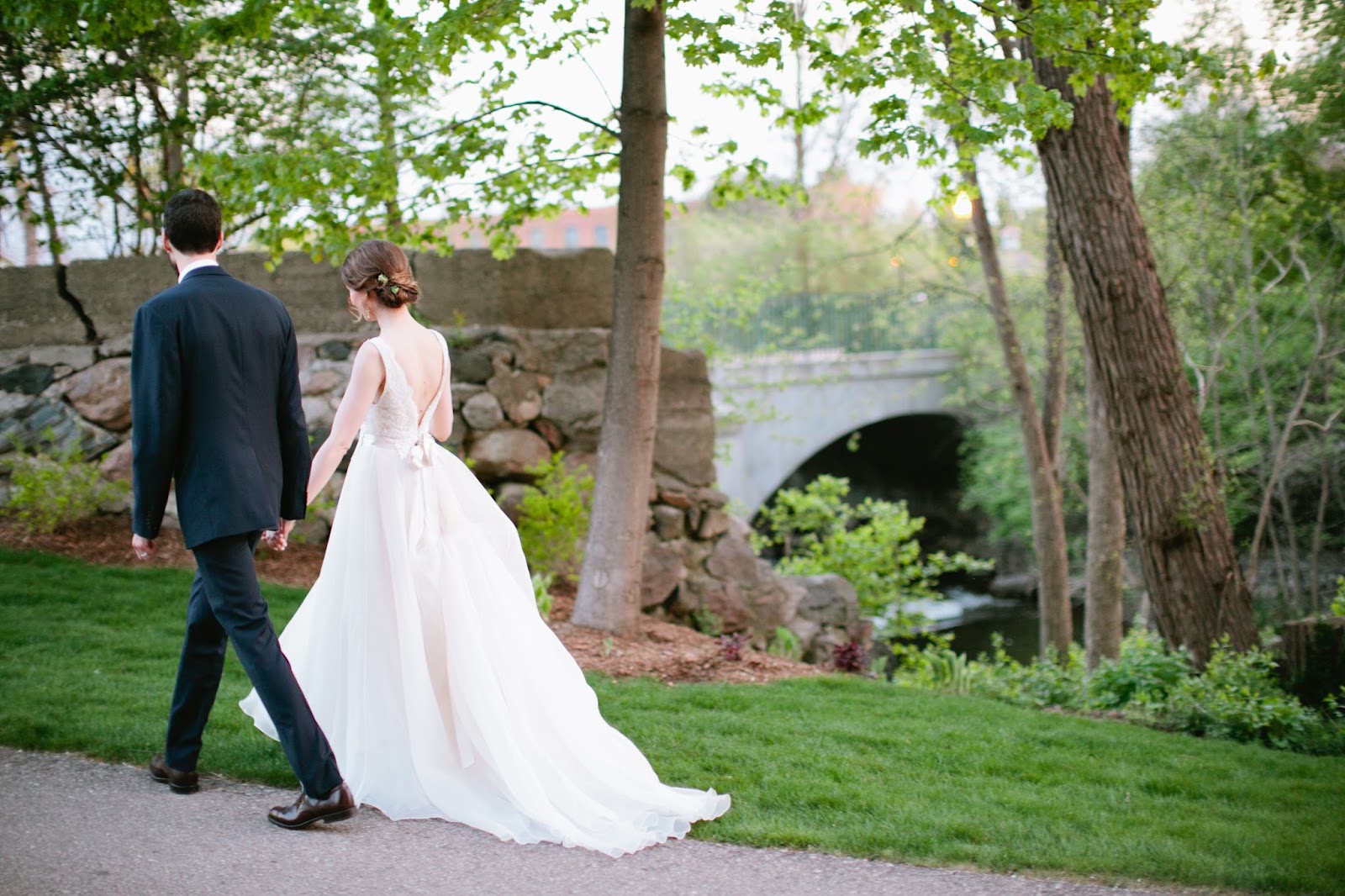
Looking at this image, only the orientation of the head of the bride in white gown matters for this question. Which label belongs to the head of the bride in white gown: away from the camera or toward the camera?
away from the camera

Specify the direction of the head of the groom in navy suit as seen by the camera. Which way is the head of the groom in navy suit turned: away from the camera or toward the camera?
away from the camera

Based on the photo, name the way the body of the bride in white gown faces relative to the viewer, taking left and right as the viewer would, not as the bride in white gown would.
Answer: facing away from the viewer and to the left of the viewer

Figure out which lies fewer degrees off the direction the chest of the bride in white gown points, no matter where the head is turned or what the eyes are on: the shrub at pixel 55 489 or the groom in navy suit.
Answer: the shrub

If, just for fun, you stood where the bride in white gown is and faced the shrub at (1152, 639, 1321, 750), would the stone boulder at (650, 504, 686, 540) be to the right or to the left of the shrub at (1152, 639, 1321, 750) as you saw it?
left

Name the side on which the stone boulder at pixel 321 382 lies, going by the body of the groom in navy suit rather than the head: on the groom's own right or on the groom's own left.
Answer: on the groom's own right

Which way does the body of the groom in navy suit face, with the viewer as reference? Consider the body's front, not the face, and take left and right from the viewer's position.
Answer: facing away from the viewer and to the left of the viewer
